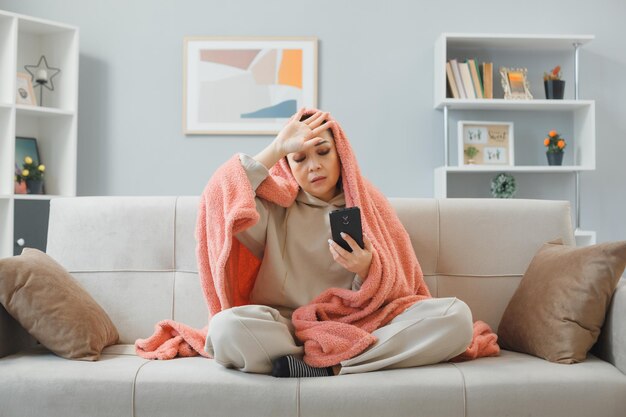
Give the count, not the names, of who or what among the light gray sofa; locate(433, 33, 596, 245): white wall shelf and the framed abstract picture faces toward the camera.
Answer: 3

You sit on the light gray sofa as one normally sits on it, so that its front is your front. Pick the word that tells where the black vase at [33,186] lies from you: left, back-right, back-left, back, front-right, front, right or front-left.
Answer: back-right

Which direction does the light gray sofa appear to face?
toward the camera

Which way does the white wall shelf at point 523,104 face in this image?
toward the camera

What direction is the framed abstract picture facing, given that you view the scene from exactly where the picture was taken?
facing the viewer

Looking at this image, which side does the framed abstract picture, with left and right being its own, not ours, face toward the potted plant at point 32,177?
right

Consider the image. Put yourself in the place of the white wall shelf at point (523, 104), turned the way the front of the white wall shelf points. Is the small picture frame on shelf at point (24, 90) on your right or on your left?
on your right

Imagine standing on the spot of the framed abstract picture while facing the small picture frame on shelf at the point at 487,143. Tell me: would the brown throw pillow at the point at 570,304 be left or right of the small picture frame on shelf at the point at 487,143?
right

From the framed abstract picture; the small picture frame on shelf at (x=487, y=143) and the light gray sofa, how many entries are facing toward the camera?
3

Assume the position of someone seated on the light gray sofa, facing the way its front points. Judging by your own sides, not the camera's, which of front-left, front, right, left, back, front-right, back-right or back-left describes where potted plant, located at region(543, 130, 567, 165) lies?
back-left

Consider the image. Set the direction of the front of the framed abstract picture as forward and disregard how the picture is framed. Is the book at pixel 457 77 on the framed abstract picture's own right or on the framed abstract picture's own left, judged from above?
on the framed abstract picture's own left

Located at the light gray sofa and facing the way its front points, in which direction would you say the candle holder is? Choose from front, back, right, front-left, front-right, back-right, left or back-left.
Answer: back-right
